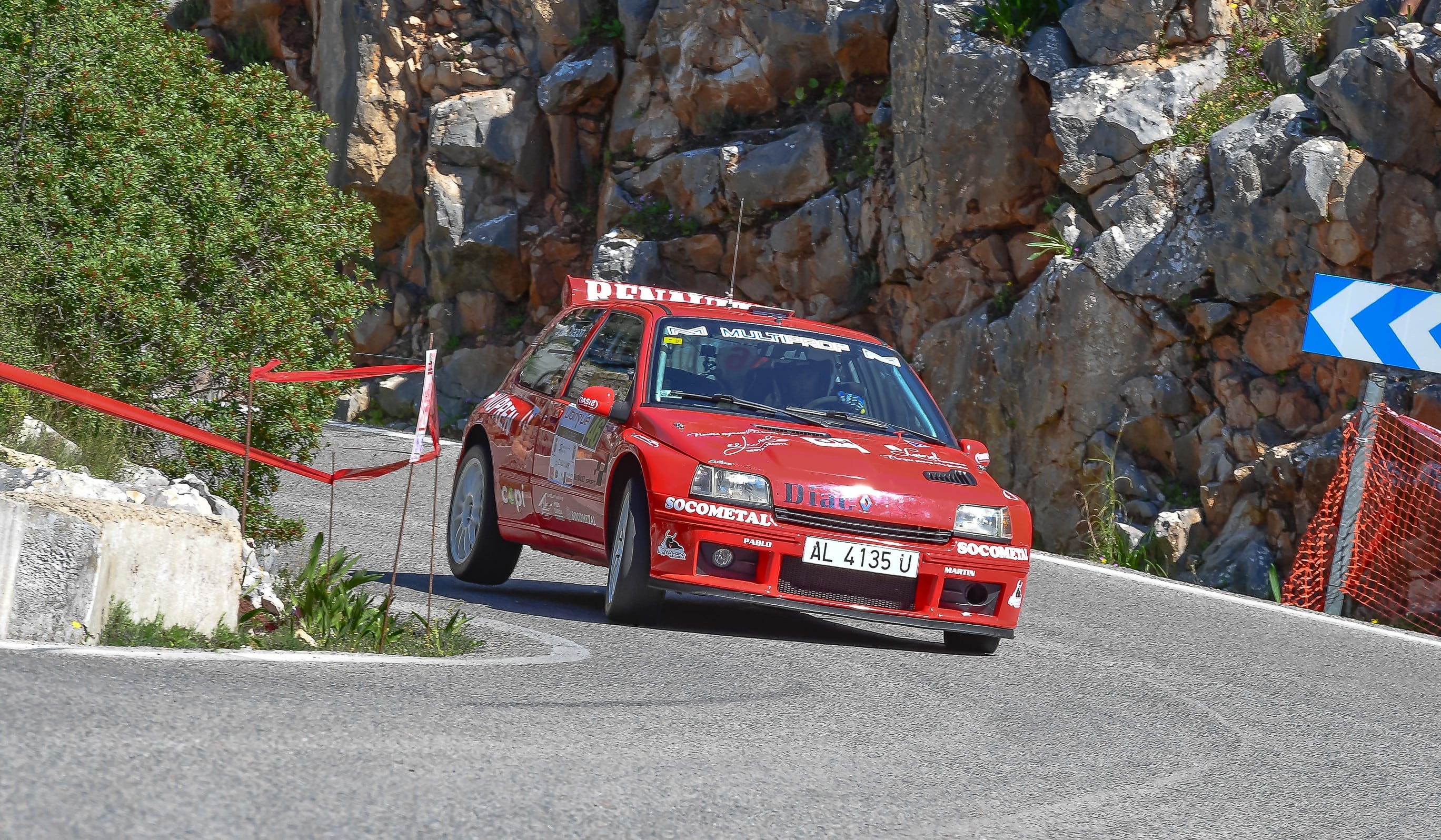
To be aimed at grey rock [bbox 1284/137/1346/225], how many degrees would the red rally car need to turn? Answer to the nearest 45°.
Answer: approximately 90° to its left

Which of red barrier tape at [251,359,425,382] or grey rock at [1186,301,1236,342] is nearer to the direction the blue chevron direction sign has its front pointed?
the red barrier tape

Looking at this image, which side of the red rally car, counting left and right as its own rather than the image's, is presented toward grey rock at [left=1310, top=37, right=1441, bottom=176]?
left

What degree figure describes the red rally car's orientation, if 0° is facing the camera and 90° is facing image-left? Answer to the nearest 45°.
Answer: approximately 315°

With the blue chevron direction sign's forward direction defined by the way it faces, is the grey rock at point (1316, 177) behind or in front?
behind

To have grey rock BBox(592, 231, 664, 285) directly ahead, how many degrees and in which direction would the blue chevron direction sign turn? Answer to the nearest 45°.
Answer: approximately 135° to its right

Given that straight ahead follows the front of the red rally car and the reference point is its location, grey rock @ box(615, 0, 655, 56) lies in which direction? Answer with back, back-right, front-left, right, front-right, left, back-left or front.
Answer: back-left

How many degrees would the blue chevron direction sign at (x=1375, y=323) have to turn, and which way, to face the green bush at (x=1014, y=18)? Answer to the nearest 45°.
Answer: approximately 135° to its right

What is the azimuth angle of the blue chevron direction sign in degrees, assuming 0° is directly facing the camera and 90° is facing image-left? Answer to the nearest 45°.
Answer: approximately 0°

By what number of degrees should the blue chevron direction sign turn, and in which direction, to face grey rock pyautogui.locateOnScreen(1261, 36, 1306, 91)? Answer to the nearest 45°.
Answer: approximately 180°

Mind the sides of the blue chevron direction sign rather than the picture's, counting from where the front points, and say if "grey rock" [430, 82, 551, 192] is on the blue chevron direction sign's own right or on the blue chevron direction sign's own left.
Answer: on the blue chevron direction sign's own right

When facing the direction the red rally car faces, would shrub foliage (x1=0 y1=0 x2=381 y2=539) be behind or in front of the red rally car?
behind

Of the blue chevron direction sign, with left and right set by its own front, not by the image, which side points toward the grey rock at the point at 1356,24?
back

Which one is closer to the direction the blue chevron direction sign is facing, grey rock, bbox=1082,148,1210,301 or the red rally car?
the red rally car
